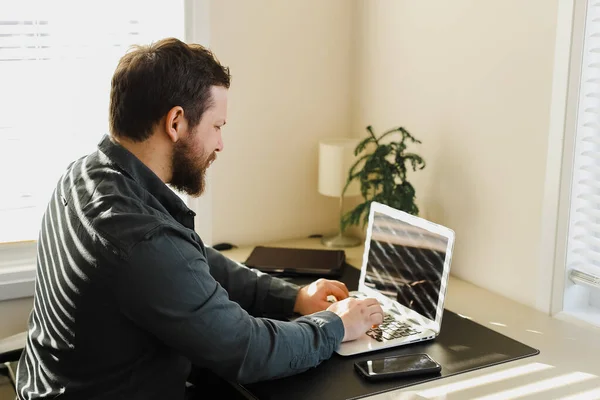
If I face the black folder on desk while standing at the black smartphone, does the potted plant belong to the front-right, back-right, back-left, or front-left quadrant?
front-right

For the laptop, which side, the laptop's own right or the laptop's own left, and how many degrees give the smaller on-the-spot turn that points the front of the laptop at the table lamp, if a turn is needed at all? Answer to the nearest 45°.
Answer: approximately 135° to the laptop's own right

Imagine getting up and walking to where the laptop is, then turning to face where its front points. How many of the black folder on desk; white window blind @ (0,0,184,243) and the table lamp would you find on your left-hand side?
0

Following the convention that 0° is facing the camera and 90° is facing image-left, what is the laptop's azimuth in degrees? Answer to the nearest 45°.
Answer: approximately 45°

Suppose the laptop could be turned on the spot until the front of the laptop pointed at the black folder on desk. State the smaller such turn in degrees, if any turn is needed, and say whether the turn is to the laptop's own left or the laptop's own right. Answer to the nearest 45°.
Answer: approximately 90° to the laptop's own right

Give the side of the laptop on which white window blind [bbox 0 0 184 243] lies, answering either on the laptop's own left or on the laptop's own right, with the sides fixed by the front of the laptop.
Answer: on the laptop's own right

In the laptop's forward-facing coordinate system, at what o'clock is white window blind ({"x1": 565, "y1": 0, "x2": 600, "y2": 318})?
The white window blind is roughly at 7 o'clock from the laptop.

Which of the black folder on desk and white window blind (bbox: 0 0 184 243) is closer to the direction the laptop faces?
the white window blind
